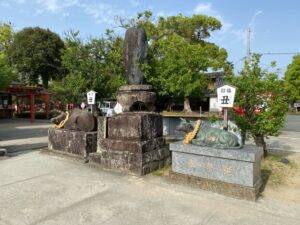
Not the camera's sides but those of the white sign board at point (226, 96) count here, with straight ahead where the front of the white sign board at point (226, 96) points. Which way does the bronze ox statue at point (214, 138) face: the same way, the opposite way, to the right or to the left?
to the right

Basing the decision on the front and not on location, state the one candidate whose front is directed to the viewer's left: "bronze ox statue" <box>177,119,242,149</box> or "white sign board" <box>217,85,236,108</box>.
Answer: the bronze ox statue

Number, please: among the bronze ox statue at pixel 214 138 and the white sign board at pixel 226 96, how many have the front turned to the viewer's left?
1

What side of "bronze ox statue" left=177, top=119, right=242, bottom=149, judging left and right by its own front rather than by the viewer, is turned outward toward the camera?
left

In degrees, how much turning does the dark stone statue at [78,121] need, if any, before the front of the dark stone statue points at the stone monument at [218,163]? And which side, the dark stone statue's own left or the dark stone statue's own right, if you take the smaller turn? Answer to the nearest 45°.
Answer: approximately 135° to the dark stone statue's own left

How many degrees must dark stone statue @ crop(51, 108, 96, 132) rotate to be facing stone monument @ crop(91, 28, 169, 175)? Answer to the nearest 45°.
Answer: approximately 135° to its left

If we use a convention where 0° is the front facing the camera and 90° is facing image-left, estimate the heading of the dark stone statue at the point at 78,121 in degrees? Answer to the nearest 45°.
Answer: approximately 90°

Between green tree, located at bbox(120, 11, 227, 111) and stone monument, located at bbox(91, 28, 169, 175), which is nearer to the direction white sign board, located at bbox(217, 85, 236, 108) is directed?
the stone monument

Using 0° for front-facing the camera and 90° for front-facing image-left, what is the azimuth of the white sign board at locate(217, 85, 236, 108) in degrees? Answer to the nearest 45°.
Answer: approximately 0°

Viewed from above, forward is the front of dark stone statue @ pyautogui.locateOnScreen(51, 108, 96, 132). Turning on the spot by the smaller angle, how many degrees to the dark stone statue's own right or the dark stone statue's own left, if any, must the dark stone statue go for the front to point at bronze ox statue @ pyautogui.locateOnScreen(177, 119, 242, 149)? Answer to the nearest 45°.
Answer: approximately 135° to the dark stone statue's own left

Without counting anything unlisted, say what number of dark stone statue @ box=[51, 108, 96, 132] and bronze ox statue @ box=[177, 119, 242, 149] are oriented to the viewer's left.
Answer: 2

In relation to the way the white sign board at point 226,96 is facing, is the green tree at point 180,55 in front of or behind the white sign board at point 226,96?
behind

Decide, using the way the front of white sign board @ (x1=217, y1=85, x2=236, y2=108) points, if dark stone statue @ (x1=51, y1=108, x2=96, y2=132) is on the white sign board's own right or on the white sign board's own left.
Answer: on the white sign board's own right

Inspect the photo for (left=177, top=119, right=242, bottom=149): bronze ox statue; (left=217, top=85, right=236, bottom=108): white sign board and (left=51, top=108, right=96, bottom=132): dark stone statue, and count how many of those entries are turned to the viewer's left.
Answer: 2
